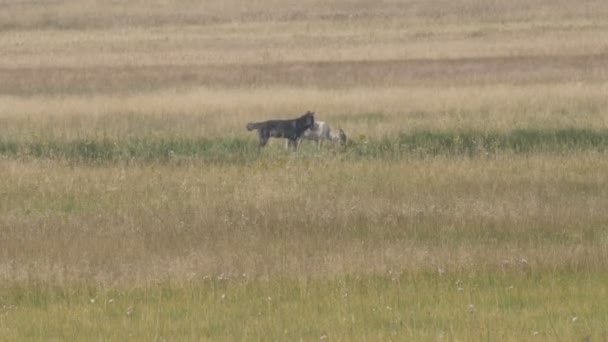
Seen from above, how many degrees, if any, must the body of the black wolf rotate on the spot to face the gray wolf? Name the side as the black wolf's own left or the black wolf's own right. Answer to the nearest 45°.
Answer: approximately 45° to the black wolf's own left

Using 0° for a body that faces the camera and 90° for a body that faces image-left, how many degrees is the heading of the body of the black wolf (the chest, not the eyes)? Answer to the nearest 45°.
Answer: approximately 270°
